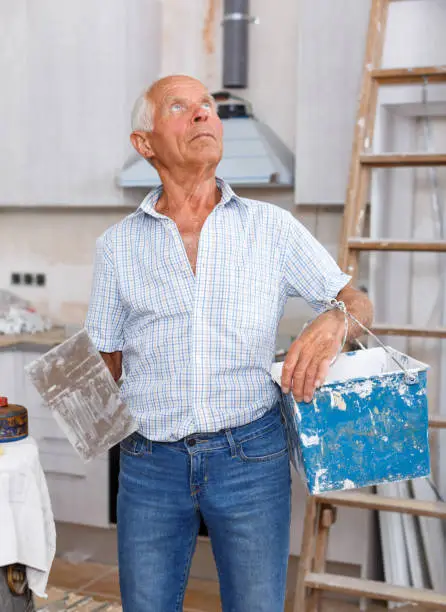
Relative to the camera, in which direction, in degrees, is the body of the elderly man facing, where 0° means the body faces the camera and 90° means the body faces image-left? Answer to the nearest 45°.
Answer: approximately 0°

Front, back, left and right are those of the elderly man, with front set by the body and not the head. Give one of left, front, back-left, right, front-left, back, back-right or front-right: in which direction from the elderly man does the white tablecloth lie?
back-right

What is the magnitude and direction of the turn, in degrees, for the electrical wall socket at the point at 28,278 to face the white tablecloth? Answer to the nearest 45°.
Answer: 0° — it already faces it

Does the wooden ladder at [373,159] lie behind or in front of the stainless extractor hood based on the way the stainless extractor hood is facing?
in front

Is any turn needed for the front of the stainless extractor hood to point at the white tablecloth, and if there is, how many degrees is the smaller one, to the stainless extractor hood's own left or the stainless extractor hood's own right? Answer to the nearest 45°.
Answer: approximately 45° to the stainless extractor hood's own right

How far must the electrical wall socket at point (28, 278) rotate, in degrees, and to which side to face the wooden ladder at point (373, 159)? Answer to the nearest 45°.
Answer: approximately 45° to its left

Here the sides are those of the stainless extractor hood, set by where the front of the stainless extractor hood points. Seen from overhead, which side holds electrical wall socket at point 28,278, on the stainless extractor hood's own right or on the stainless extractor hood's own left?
on the stainless extractor hood's own right

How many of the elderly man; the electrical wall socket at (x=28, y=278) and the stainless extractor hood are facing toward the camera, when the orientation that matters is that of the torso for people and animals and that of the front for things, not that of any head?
3

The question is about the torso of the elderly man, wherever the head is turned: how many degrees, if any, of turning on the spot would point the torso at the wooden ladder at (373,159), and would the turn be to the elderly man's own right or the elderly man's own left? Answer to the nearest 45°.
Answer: approximately 135° to the elderly man's own left

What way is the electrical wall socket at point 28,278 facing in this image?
toward the camera

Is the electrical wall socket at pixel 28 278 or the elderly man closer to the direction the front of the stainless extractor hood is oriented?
the elderly man

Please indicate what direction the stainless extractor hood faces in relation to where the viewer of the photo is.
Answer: facing the viewer
